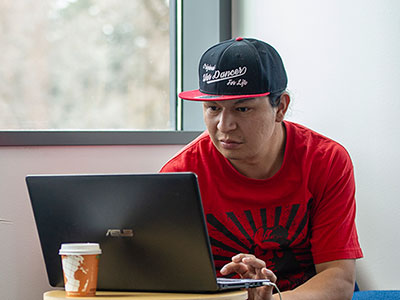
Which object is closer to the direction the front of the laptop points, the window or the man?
the man

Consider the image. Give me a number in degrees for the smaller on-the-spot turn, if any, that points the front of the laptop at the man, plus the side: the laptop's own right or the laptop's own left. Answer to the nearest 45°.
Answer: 0° — it already faces them

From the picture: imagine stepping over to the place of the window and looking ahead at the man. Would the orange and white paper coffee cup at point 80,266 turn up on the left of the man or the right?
right

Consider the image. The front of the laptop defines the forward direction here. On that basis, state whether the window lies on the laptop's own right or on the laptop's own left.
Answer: on the laptop's own left

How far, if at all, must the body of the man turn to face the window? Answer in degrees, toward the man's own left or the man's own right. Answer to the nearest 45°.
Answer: approximately 90° to the man's own right

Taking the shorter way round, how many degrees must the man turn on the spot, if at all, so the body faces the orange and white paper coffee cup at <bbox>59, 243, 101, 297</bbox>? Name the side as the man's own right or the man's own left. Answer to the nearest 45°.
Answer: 0° — they already face it

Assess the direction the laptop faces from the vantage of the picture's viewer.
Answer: facing away from the viewer and to the right of the viewer

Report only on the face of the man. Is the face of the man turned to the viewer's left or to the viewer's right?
to the viewer's left

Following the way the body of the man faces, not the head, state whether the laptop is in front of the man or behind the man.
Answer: in front
